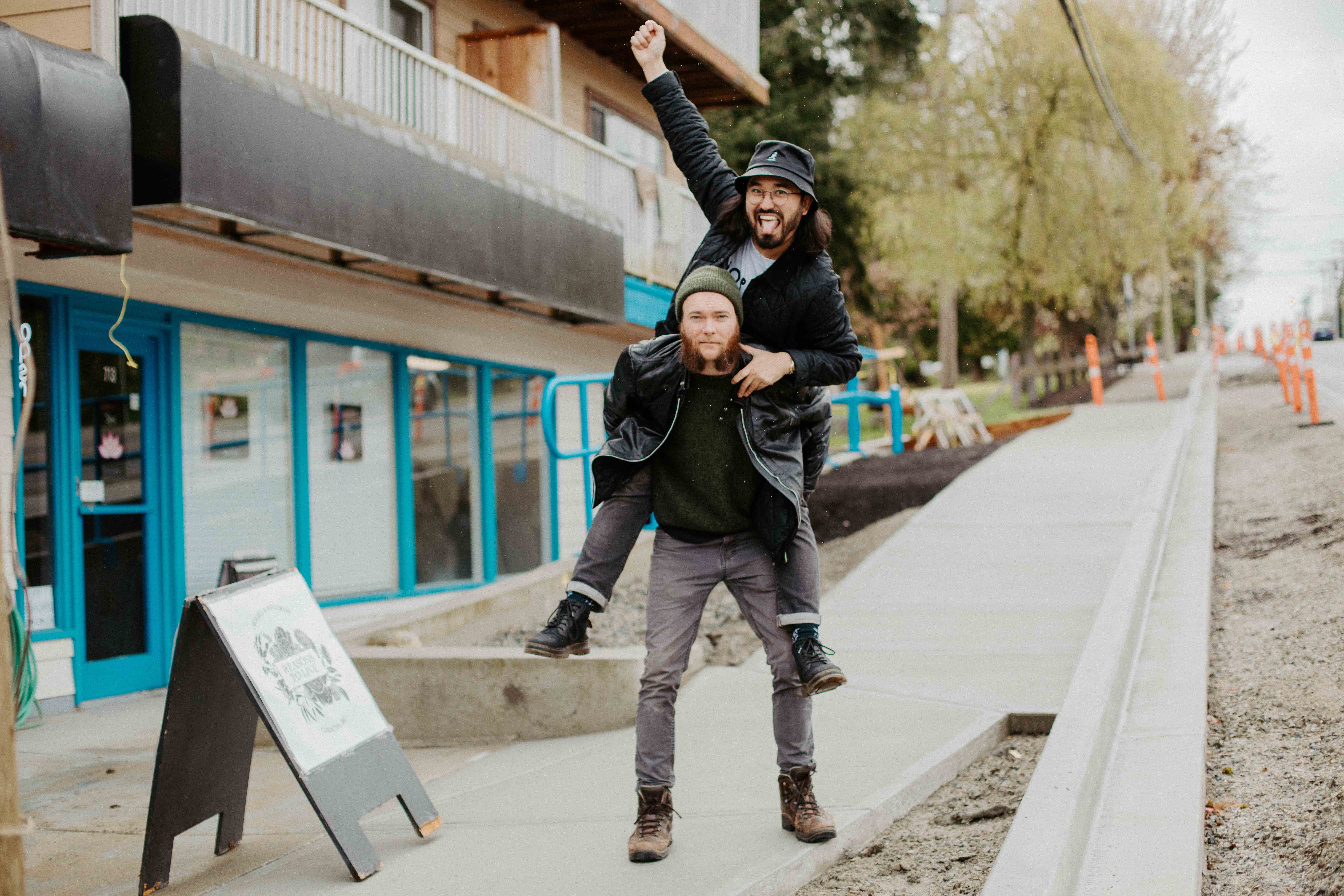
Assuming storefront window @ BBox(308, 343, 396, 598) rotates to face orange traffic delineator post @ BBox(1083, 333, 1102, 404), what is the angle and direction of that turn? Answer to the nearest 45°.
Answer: approximately 90° to its left

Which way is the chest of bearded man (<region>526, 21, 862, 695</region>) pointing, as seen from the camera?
toward the camera

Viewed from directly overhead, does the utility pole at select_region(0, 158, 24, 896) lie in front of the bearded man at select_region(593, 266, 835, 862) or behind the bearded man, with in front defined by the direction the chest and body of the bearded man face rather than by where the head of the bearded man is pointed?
in front

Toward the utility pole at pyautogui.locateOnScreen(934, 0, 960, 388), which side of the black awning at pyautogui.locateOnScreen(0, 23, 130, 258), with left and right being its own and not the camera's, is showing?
left

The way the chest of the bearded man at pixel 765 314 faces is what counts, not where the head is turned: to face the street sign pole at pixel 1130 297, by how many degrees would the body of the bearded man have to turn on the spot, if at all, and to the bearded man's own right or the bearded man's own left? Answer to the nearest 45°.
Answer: approximately 180°

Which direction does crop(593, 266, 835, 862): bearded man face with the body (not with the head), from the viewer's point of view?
toward the camera

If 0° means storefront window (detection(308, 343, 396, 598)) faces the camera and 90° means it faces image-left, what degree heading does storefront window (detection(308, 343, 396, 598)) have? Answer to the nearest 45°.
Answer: approximately 315°

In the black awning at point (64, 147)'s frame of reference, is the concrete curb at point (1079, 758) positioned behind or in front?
in front

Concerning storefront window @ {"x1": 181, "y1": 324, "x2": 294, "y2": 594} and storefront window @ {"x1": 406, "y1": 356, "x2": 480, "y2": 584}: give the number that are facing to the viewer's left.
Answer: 0

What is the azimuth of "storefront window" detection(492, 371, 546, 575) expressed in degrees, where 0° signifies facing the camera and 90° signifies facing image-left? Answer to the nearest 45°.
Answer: approximately 315°
